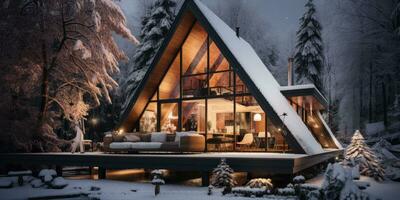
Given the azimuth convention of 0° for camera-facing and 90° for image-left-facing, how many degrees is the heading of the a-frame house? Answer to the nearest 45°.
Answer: approximately 45°

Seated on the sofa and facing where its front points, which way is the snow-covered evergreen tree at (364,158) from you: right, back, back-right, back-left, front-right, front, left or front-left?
back-left

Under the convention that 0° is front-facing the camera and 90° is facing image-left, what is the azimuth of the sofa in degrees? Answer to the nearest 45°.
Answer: approximately 45°

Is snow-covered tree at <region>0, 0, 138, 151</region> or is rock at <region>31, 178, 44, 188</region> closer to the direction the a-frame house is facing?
the rock

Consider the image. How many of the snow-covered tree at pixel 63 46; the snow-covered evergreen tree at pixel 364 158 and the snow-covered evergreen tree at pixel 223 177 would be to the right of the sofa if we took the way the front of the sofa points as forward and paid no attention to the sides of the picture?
1

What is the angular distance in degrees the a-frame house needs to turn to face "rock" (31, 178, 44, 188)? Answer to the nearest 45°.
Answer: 0° — it already faces it

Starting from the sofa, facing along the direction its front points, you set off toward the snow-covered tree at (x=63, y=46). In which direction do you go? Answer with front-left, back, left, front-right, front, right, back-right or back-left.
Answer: right
